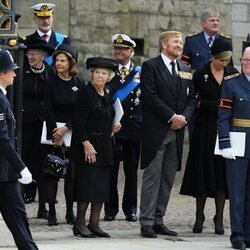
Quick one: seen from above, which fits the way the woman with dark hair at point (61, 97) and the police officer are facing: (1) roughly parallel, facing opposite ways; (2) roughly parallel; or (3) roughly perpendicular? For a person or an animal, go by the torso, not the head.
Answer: roughly perpendicular

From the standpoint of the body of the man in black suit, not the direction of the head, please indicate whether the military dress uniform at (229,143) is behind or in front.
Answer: in front

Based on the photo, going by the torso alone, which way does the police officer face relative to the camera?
to the viewer's right

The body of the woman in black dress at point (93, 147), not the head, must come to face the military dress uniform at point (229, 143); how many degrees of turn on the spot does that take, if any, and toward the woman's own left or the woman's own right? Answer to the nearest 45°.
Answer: approximately 45° to the woman's own left

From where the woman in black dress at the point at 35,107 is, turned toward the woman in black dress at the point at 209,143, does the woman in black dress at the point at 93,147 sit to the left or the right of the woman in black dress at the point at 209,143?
right
